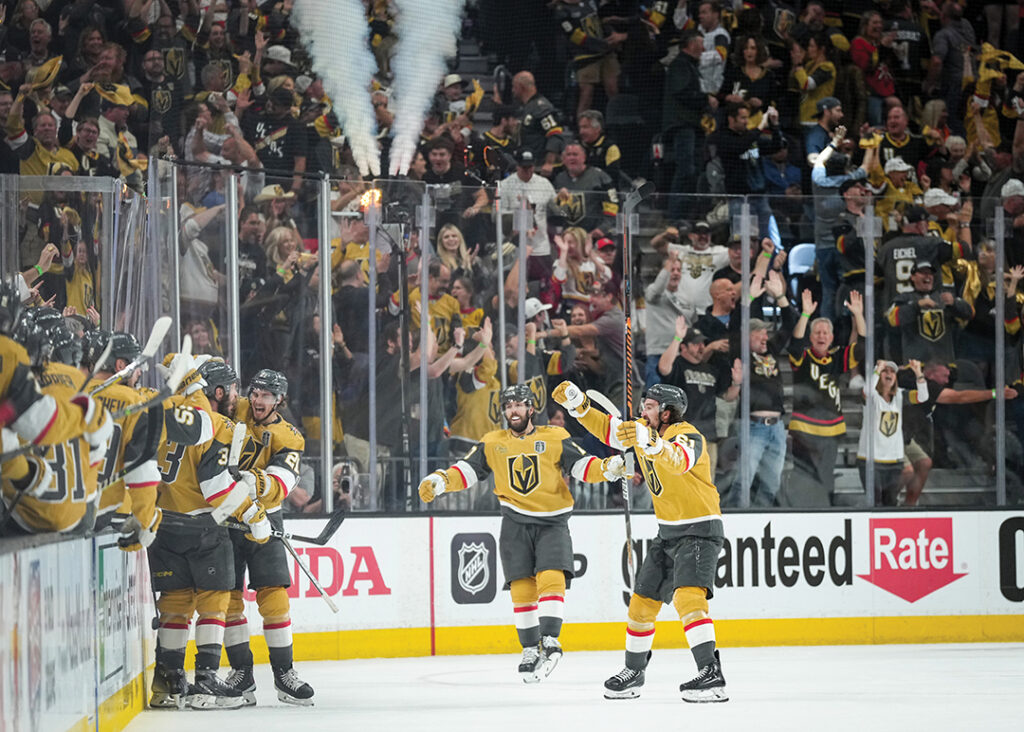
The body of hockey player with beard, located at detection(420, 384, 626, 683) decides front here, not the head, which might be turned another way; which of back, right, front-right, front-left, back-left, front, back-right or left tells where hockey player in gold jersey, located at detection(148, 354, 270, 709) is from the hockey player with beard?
front-right

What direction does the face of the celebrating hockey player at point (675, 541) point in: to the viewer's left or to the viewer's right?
to the viewer's left

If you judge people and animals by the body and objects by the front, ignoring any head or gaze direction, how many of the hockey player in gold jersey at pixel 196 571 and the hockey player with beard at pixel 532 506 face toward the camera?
1

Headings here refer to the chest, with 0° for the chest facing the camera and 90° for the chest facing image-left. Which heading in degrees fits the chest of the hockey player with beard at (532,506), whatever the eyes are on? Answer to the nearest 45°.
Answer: approximately 0°

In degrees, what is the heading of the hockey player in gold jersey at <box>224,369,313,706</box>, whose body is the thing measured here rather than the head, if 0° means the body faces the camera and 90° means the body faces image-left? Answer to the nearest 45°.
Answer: approximately 45°

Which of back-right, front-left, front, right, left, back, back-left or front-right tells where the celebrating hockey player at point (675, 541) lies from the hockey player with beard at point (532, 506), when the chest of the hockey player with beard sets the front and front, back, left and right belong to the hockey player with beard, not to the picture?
front-left
